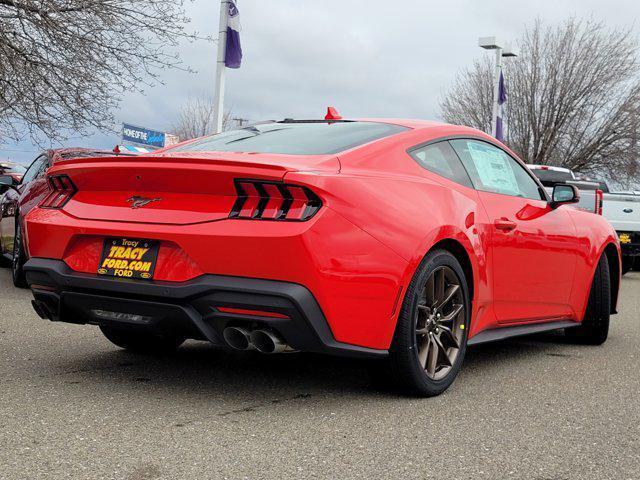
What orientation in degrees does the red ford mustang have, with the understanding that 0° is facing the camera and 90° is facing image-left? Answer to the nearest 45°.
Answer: approximately 225°

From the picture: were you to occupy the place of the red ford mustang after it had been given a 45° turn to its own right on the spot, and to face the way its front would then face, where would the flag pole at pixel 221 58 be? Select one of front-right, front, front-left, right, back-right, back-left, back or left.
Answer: left

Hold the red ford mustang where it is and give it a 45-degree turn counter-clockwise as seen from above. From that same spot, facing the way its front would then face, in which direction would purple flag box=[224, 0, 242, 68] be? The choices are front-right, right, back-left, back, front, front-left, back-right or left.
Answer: front

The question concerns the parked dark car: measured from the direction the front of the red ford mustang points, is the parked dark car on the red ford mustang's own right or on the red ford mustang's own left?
on the red ford mustang's own left
